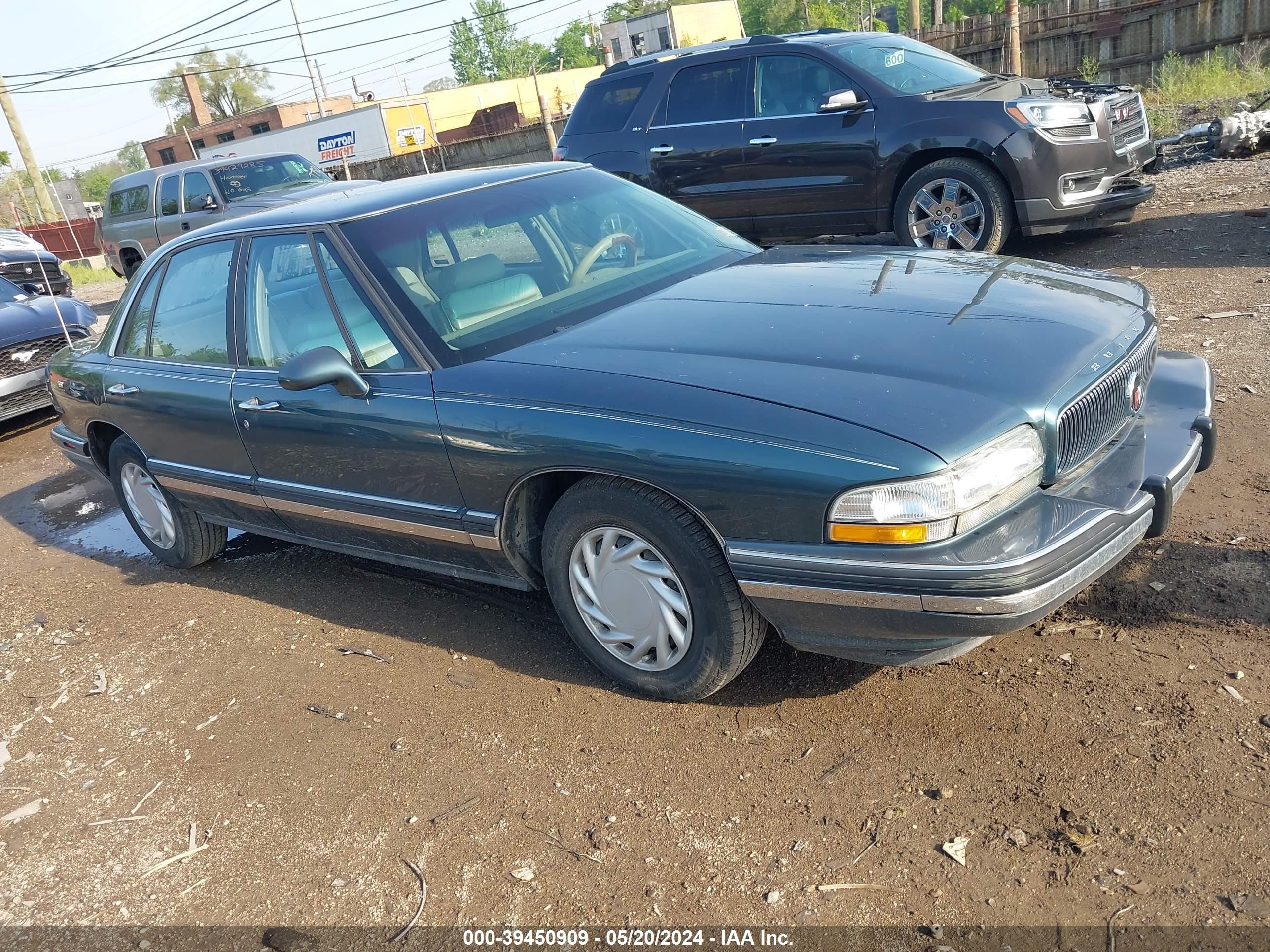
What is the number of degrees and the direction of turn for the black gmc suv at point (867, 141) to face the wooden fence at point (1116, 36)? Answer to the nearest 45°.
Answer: approximately 135° to its left

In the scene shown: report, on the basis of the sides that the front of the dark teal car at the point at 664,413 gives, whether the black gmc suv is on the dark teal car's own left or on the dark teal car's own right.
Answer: on the dark teal car's own left

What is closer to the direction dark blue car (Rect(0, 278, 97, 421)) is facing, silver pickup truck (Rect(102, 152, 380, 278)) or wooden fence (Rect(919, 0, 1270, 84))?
the wooden fence

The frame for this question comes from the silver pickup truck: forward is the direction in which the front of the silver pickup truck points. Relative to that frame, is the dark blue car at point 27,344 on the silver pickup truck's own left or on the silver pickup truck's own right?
on the silver pickup truck's own right

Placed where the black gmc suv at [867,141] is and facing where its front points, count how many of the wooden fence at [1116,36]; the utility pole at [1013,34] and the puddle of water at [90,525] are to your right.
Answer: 1

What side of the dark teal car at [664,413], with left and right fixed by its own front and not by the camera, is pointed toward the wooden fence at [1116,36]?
left

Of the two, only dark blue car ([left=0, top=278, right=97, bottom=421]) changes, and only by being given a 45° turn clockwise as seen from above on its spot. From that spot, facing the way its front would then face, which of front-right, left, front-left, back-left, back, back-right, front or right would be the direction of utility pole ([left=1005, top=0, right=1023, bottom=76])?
left

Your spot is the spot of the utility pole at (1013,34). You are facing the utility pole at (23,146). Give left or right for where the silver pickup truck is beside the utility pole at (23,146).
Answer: left

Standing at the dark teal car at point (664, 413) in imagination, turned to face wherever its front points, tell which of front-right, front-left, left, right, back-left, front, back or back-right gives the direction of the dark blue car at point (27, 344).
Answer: back

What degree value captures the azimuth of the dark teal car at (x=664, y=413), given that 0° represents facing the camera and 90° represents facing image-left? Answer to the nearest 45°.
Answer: approximately 315°

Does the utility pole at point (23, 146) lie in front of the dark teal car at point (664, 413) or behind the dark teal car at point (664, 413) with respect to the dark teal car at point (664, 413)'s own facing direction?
behind

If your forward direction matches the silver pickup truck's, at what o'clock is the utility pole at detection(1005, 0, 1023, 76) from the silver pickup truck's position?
The utility pole is roughly at 11 o'clock from the silver pickup truck.

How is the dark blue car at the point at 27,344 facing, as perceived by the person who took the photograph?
facing the viewer and to the right of the viewer

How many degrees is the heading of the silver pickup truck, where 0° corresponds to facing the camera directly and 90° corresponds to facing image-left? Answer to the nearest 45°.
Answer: approximately 315°

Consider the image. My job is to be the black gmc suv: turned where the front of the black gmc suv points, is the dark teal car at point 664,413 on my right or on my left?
on my right

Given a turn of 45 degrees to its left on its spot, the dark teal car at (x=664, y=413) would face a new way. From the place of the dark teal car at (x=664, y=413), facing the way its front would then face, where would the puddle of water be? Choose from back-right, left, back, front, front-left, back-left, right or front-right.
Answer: back-left
